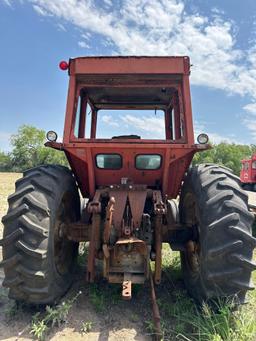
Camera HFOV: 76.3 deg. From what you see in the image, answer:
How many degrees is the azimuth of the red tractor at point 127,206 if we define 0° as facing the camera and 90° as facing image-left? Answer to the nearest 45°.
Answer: approximately 180°

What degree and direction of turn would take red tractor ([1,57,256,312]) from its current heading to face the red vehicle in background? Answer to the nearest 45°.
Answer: approximately 45° to its right
